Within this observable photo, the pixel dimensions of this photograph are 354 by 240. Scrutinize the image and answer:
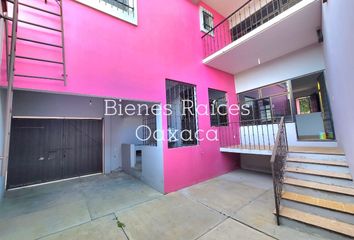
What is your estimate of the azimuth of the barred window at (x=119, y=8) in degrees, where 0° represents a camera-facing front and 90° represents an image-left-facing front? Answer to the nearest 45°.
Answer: approximately 315°

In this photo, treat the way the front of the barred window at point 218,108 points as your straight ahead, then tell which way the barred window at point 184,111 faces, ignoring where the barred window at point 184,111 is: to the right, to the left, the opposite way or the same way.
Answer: the same way

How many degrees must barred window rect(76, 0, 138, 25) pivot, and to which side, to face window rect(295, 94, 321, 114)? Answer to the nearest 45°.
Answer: approximately 45° to its left

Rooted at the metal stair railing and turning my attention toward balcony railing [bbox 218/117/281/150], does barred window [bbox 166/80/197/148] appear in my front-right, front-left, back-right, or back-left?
front-left

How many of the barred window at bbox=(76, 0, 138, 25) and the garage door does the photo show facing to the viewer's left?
0

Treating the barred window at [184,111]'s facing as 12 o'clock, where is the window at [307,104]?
The window is roughly at 10 o'clock from the barred window.

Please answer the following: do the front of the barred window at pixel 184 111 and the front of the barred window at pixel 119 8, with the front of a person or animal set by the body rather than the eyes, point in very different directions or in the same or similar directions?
same or similar directions

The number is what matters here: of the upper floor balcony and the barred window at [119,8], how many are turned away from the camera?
0

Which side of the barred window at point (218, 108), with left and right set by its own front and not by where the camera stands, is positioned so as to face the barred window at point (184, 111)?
right

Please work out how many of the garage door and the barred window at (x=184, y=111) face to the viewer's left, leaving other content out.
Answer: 0

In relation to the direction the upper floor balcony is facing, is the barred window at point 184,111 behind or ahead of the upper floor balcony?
ahead
